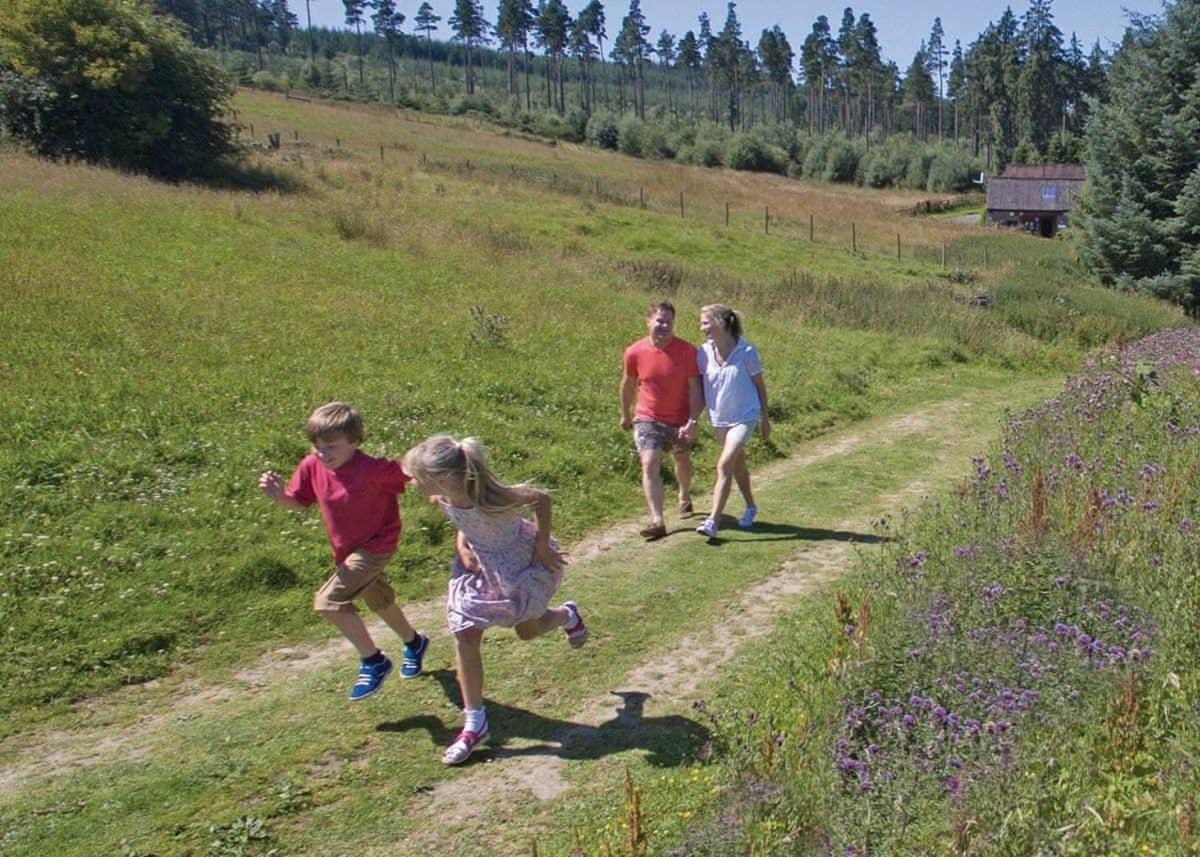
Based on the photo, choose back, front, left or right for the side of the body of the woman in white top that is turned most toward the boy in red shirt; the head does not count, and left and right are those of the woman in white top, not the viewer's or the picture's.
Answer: front

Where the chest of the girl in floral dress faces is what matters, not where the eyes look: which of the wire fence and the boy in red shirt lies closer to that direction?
the boy in red shirt

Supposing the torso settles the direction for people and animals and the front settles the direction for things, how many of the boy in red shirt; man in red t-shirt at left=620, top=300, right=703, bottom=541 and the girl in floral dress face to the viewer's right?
0

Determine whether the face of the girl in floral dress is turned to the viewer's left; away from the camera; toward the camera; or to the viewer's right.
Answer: to the viewer's left

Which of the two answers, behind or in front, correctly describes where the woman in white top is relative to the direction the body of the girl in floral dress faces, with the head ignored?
behind

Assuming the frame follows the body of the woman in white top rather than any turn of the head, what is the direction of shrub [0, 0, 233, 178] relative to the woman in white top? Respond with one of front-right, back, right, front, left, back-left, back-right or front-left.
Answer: right

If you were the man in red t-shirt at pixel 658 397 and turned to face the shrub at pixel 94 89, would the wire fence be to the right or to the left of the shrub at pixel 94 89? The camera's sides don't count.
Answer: right

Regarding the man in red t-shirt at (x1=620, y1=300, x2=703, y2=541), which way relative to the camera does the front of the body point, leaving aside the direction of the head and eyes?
toward the camera

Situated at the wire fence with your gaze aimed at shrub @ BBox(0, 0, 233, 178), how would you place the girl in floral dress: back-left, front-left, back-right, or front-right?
front-left

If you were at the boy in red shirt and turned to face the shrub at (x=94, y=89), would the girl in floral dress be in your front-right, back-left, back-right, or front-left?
back-right

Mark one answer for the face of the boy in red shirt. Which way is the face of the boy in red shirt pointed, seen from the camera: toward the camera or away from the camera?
toward the camera

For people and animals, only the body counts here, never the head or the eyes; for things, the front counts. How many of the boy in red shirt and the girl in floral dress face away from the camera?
0

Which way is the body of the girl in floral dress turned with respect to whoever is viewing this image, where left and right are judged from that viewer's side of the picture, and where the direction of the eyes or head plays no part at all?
facing the viewer and to the left of the viewer

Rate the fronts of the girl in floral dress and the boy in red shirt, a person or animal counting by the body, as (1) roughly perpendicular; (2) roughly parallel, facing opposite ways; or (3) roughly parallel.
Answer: roughly parallel

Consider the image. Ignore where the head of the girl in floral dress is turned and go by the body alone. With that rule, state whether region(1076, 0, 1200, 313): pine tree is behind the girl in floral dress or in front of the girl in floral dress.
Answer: behind

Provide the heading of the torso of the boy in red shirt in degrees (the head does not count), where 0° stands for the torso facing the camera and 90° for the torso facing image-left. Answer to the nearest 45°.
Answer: approximately 45°
